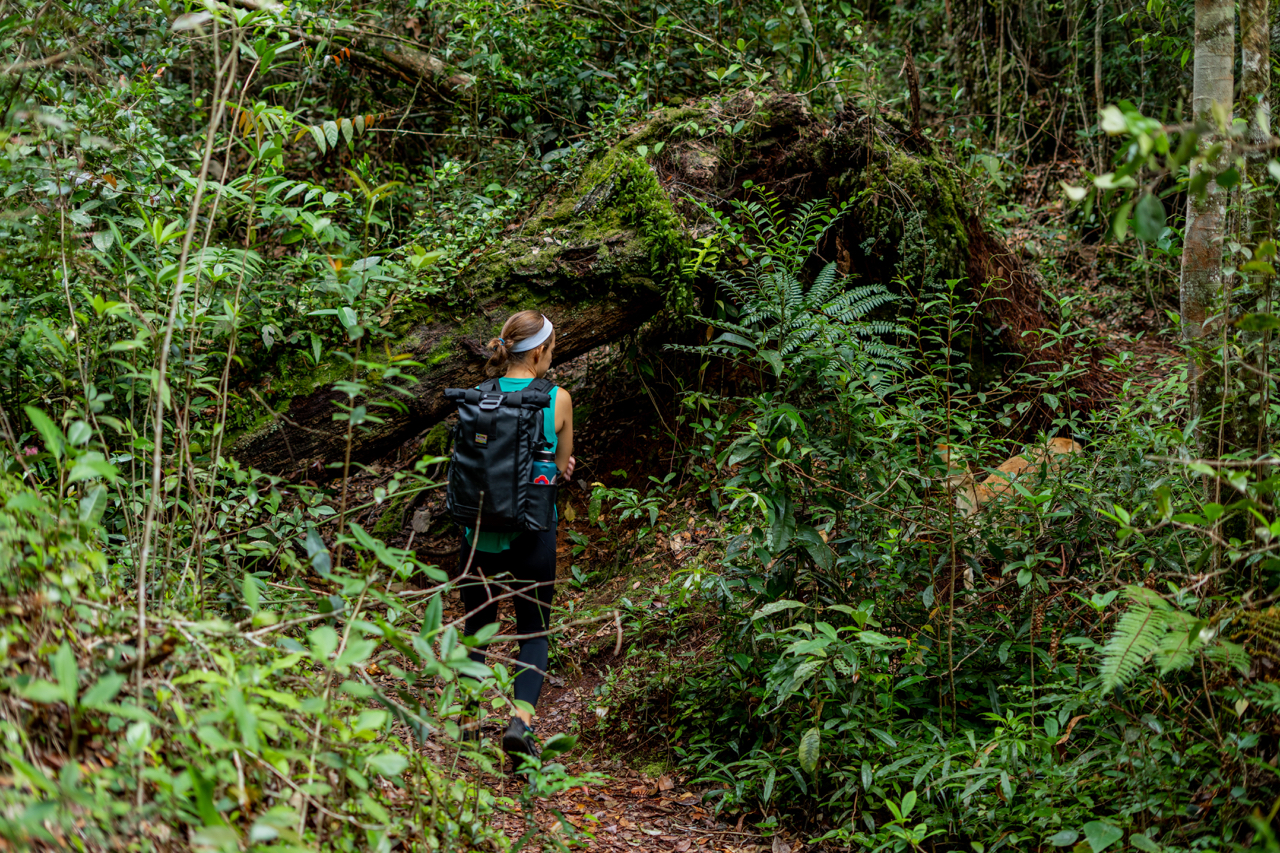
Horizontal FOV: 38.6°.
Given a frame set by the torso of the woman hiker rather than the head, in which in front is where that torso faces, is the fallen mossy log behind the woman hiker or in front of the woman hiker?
in front

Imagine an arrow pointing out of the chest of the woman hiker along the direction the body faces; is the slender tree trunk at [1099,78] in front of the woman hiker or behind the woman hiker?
in front

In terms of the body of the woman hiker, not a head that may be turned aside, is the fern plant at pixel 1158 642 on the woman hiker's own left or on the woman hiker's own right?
on the woman hiker's own right

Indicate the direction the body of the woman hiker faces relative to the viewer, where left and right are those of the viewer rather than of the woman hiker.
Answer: facing away from the viewer and to the right of the viewer

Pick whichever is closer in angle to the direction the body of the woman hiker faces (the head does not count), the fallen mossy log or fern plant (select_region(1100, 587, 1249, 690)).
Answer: the fallen mossy log

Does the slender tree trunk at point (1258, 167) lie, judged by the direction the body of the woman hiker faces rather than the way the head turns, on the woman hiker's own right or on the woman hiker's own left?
on the woman hiker's own right

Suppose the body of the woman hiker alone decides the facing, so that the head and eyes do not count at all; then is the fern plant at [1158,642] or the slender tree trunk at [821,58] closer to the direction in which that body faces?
the slender tree trunk
